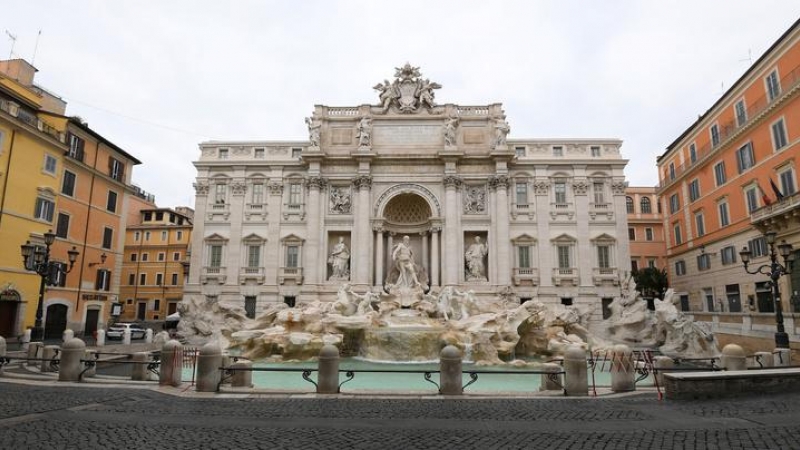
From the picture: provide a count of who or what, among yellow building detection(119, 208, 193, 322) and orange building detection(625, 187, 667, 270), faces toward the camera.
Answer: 2

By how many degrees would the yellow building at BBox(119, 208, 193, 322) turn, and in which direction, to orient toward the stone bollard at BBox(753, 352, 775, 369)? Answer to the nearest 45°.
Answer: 0° — it already faces it

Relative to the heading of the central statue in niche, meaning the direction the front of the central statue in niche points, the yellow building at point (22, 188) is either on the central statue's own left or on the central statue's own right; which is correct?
on the central statue's own right

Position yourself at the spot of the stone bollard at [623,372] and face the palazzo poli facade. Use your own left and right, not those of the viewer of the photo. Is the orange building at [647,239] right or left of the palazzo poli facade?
right

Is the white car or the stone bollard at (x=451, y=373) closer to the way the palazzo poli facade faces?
the stone bollard

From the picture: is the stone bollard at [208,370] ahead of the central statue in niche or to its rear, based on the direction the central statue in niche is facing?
ahead

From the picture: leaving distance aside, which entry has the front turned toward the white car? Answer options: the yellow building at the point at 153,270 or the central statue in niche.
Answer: the yellow building

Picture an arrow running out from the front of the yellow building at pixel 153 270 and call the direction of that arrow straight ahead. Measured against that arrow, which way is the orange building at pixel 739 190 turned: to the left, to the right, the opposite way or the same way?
to the right

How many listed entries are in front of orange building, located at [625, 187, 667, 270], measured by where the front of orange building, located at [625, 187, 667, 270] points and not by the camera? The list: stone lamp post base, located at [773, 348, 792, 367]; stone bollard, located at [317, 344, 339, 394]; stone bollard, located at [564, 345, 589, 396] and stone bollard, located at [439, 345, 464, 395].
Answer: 4

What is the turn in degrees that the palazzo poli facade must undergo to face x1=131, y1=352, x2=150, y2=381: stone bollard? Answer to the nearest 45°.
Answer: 0° — it already faces it
